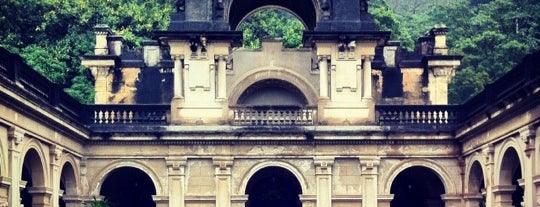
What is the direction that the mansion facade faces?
toward the camera

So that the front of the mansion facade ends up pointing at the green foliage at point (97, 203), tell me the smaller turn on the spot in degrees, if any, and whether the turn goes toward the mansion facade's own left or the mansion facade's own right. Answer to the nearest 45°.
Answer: approximately 90° to the mansion facade's own right
